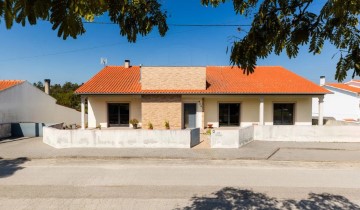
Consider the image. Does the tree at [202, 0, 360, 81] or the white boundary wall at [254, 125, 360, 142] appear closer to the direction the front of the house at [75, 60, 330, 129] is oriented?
the tree

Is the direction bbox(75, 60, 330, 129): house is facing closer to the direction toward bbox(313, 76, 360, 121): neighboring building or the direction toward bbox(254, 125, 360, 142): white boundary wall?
the white boundary wall

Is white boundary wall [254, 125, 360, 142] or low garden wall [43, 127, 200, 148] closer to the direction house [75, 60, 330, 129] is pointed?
the low garden wall

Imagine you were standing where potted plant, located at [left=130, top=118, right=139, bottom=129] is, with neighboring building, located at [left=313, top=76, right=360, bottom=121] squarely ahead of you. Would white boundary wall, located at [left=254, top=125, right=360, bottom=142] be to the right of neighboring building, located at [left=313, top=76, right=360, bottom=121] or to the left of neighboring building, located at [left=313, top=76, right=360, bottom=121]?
right

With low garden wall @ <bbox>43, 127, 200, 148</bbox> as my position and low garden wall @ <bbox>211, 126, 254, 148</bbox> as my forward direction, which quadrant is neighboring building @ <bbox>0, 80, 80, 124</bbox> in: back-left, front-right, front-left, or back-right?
back-left

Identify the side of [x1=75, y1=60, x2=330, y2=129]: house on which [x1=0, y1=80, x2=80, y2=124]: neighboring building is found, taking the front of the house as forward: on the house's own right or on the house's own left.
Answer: on the house's own right

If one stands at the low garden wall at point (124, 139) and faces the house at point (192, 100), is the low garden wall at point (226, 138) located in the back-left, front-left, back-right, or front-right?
front-right

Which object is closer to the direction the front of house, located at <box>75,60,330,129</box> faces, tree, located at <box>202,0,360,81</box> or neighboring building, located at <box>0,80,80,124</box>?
the tree

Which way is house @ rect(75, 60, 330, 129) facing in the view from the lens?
facing the viewer

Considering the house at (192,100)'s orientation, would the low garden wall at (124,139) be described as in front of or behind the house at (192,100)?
in front

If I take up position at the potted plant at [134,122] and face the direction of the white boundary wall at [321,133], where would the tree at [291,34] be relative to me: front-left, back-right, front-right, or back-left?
front-right

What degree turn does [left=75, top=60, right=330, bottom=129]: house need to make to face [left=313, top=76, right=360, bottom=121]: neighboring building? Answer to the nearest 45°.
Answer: approximately 135° to its left

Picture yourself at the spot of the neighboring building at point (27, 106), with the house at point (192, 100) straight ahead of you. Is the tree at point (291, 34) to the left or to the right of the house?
right

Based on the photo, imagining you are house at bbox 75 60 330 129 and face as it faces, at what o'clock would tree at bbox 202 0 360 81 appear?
The tree is roughly at 12 o'clock from the house.
